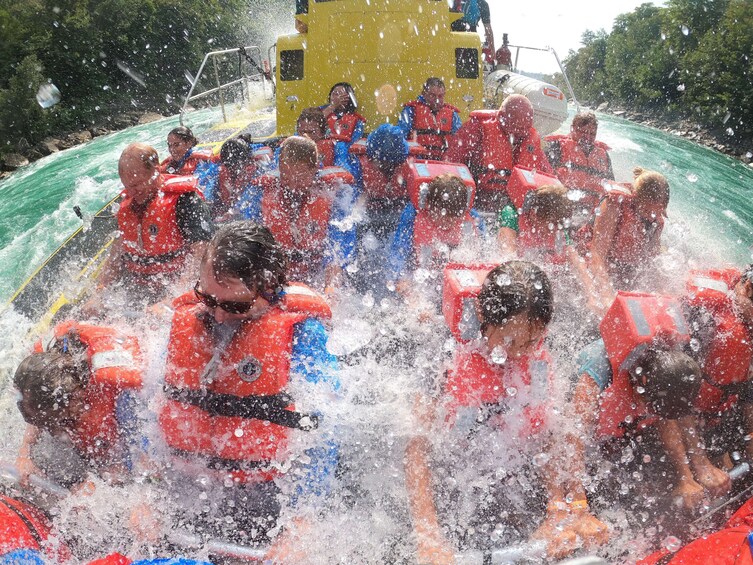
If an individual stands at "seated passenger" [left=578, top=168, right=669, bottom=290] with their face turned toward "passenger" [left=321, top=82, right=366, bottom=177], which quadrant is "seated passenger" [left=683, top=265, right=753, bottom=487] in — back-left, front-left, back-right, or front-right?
back-left

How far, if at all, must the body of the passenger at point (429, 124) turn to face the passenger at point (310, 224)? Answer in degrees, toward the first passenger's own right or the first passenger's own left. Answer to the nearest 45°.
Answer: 0° — they already face them

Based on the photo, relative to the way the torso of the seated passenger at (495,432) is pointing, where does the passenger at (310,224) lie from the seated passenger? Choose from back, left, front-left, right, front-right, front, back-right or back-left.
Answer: back-right

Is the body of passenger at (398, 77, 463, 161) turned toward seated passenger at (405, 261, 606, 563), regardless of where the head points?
yes
